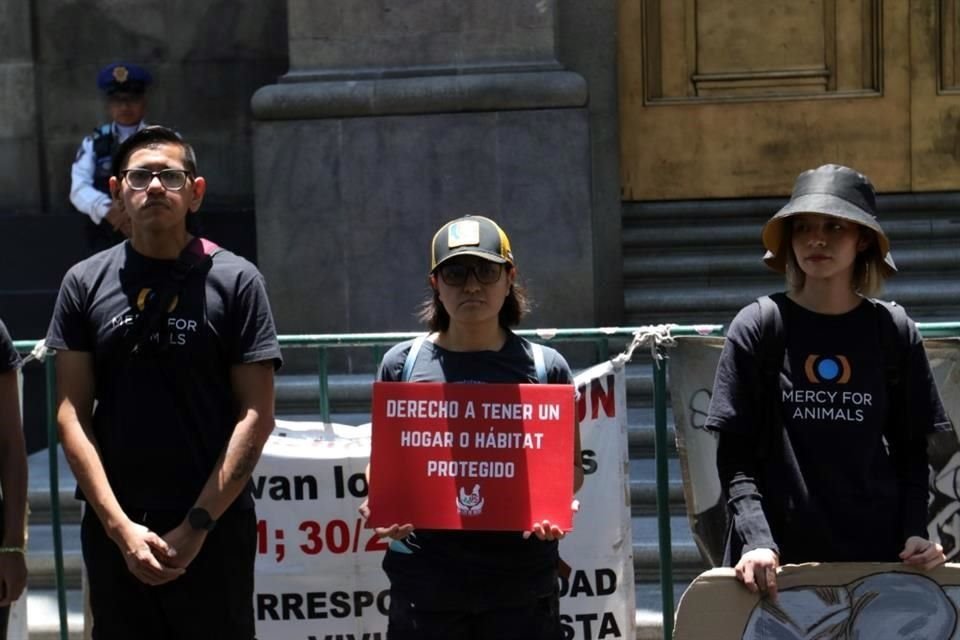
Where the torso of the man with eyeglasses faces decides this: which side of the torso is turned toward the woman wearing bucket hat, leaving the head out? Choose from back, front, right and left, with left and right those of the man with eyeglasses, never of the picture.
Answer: left

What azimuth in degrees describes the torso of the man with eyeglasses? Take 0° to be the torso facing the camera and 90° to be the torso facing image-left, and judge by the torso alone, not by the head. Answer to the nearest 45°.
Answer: approximately 0°

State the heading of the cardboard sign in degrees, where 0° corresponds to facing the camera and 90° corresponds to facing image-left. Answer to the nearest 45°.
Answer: approximately 0°

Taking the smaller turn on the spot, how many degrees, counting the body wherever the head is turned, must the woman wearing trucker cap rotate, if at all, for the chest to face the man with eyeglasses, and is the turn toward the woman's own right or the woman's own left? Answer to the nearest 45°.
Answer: approximately 90° to the woman's own right

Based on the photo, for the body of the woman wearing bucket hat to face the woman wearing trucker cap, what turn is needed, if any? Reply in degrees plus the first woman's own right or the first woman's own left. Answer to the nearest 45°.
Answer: approximately 90° to the first woman's own right

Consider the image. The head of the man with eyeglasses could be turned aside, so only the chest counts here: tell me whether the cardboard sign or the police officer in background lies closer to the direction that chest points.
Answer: the cardboard sign
